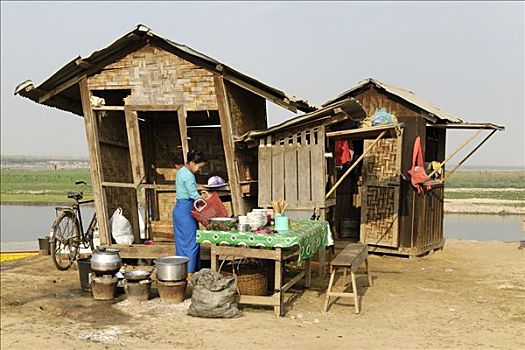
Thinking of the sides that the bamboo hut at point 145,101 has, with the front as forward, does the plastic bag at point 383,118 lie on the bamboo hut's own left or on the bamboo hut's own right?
on the bamboo hut's own left

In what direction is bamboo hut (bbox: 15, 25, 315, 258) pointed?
toward the camera

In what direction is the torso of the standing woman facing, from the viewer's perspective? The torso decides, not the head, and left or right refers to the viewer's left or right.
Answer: facing to the right of the viewer

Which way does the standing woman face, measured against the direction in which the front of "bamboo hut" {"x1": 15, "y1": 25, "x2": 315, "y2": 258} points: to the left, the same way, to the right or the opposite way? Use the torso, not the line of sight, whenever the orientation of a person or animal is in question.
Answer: to the left

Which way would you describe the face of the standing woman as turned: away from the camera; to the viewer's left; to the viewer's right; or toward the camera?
to the viewer's right

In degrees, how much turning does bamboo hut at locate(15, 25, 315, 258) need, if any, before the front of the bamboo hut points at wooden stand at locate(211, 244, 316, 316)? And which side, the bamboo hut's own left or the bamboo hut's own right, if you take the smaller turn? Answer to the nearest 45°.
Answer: approximately 45° to the bamboo hut's own left

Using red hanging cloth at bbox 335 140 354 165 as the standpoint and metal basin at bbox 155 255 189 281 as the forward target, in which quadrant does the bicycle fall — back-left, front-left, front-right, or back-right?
front-right

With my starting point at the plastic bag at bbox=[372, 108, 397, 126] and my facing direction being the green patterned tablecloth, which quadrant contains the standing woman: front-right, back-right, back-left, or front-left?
front-right
